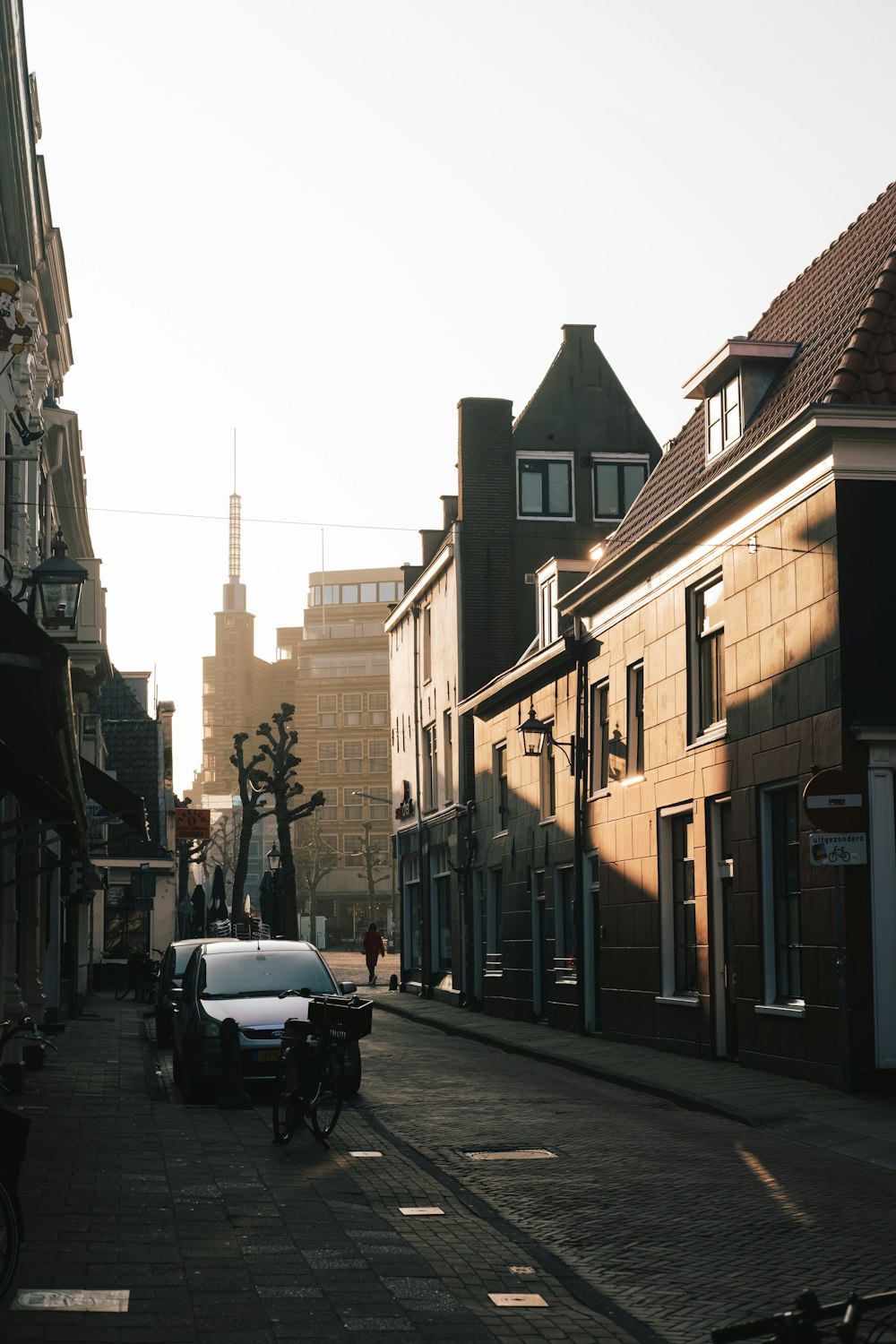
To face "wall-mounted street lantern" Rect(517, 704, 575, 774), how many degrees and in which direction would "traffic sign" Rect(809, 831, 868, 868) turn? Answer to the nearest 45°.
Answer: approximately 180°

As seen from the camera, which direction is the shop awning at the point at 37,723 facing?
to the viewer's right

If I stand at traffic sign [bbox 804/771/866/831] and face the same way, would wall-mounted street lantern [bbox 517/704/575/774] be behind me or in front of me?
behind

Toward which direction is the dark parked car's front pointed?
toward the camera

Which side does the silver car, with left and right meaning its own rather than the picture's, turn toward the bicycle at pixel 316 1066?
front

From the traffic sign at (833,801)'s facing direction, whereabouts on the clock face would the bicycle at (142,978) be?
The bicycle is roughly at 5 o'clock from the traffic sign.

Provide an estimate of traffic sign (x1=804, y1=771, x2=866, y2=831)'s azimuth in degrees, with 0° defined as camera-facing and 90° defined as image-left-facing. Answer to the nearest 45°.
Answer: approximately 0°

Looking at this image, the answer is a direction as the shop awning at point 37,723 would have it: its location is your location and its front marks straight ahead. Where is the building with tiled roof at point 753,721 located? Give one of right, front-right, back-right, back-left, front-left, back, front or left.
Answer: front-left

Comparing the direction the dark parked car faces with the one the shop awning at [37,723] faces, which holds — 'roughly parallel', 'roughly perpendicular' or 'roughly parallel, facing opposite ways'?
roughly perpendicular

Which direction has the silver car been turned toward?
toward the camera

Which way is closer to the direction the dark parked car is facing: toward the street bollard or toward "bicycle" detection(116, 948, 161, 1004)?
the street bollard

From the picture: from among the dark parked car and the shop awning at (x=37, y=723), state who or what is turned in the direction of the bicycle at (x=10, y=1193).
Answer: the dark parked car

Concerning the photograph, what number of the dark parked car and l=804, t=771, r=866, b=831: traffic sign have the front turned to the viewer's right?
0

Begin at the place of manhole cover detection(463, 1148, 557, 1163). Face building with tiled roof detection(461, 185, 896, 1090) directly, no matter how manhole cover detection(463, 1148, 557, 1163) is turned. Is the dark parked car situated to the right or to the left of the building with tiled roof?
left
